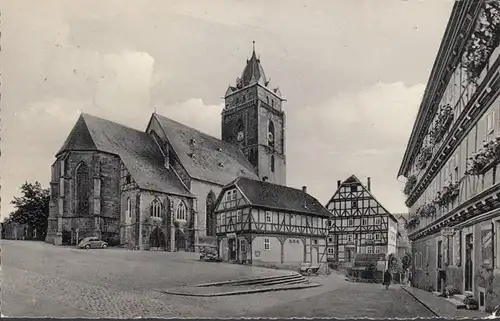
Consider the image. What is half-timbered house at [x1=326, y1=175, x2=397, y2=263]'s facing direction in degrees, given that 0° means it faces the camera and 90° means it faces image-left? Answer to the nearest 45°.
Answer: approximately 0°
